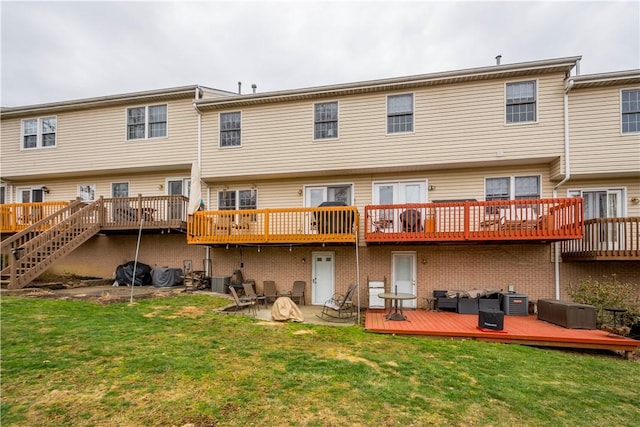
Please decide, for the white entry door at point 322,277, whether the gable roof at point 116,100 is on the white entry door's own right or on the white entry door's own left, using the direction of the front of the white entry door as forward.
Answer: on the white entry door's own right

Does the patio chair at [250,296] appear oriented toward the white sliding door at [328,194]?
no

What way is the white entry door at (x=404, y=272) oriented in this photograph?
toward the camera

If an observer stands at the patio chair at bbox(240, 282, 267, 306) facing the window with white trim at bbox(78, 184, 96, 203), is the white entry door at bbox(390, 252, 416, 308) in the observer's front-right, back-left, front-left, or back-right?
back-right

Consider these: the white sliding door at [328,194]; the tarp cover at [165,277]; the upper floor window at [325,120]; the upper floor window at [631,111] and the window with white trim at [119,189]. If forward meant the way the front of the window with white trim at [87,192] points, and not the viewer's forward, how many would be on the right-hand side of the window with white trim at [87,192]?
0

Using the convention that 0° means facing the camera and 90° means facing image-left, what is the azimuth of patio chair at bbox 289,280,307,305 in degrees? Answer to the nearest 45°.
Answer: approximately 45°
